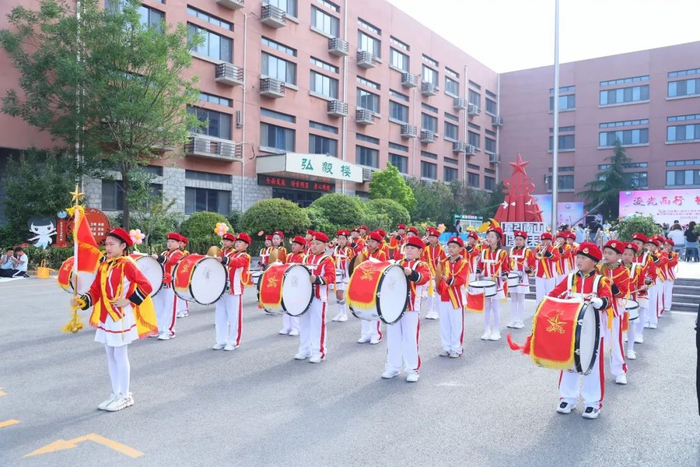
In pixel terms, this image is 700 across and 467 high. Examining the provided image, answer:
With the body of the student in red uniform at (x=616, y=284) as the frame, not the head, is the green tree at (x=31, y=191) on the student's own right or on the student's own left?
on the student's own right

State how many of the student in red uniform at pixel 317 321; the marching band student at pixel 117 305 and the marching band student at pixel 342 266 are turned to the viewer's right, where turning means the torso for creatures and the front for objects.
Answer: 0

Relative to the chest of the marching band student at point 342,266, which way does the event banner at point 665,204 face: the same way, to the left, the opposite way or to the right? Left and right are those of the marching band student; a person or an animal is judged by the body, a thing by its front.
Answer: the same way

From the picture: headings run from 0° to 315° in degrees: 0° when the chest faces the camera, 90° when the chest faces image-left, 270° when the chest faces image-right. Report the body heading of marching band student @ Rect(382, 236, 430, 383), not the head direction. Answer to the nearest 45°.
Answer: approximately 45°

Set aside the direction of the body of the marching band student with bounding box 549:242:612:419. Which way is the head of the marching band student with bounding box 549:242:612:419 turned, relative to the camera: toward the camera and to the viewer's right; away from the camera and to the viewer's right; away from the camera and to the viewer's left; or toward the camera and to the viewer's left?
toward the camera and to the viewer's left

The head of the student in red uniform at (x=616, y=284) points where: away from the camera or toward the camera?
toward the camera

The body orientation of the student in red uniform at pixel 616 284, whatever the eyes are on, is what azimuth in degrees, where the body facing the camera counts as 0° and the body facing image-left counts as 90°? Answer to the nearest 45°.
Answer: approximately 45°

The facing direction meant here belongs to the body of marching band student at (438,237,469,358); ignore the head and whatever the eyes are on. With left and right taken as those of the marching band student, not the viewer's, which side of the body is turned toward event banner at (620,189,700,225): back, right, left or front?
back

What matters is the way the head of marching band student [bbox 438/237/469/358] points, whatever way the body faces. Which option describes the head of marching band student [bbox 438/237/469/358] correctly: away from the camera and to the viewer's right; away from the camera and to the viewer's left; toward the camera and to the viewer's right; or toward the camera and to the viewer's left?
toward the camera and to the viewer's left

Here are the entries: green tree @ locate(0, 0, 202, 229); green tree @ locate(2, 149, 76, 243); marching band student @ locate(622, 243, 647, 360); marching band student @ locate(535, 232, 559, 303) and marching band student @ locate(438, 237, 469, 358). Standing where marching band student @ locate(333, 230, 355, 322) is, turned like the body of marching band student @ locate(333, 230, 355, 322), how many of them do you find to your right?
2

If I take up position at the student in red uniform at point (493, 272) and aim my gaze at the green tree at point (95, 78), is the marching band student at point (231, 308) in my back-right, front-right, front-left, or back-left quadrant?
front-left

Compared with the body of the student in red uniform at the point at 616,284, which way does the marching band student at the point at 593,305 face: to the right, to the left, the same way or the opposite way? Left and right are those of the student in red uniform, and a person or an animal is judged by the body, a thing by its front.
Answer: the same way

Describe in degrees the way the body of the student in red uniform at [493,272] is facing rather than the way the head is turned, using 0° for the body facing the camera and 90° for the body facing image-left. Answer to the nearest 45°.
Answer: approximately 45°

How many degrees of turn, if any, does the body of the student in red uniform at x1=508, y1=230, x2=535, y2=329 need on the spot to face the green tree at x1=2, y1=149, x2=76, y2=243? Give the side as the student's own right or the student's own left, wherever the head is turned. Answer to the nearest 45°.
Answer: approximately 45° to the student's own right

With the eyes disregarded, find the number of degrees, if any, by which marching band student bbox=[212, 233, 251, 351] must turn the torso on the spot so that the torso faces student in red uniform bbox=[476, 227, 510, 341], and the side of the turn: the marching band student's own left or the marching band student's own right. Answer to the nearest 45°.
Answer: approximately 135° to the marching band student's own left

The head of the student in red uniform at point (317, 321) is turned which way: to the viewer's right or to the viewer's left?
to the viewer's left

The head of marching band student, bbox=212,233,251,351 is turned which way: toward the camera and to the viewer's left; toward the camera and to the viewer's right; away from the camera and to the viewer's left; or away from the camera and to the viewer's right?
toward the camera and to the viewer's left

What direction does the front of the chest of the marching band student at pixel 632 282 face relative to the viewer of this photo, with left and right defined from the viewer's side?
facing the viewer and to the left of the viewer
